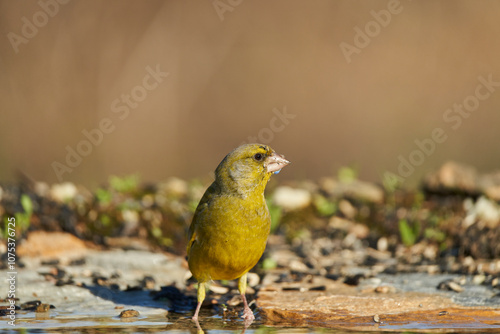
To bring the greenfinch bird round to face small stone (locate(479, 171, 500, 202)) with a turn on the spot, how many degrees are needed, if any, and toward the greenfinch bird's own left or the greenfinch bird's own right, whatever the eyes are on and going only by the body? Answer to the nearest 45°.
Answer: approximately 90° to the greenfinch bird's own left

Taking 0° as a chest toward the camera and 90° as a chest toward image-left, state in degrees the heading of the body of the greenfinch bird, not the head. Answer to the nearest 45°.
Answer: approximately 315°

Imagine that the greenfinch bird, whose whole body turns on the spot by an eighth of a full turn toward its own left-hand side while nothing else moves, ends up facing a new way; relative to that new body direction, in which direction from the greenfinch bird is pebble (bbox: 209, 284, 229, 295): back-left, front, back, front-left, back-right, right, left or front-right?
left

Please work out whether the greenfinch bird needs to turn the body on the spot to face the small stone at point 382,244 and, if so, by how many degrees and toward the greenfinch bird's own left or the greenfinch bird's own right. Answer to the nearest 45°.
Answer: approximately 90° to the greenfinch bird's own left

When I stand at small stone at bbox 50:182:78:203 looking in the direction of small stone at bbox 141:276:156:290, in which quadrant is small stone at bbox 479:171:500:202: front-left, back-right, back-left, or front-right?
front-left

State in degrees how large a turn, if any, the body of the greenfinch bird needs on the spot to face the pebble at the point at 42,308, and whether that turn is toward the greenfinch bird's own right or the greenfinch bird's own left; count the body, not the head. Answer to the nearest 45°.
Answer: approximately 135° to the greenfinch bird's own right

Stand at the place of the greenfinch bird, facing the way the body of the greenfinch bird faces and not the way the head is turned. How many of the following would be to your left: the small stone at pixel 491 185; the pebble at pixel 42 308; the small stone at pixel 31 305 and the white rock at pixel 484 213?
2

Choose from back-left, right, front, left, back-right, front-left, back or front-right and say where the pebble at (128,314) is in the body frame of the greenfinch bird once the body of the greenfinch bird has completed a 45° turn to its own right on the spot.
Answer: right

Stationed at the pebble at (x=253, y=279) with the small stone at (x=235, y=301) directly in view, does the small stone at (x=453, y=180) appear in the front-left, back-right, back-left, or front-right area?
back-left

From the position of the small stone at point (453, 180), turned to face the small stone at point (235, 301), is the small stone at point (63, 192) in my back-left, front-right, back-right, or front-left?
front-right

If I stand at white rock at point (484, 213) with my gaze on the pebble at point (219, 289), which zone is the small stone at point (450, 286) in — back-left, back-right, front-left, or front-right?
front-left

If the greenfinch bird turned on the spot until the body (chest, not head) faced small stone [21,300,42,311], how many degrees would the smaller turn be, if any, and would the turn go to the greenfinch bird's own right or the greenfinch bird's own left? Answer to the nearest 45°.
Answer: approximately 135° to the greenfinch bird's own right

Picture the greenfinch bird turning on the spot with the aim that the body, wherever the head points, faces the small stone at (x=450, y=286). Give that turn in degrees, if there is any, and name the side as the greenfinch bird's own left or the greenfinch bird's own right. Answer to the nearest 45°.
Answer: approximately 45° to the greenfinch bird's own left

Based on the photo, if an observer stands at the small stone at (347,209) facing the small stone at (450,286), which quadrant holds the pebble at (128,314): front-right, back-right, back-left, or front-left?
front-right

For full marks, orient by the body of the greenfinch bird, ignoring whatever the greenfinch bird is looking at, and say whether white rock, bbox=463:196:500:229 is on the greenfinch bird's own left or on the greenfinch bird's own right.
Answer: on the greenfinch bird's own left
